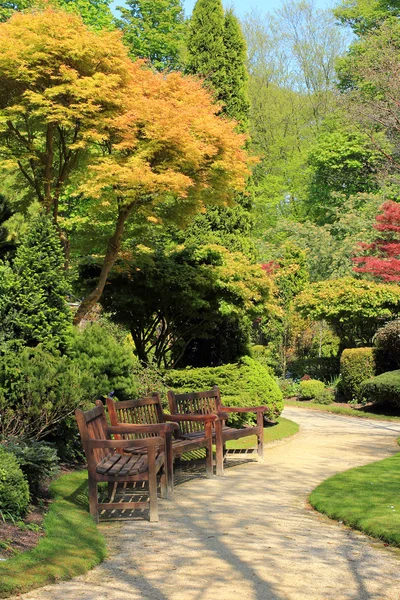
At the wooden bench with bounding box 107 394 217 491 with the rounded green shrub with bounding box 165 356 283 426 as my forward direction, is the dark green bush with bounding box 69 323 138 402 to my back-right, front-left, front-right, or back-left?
front-left

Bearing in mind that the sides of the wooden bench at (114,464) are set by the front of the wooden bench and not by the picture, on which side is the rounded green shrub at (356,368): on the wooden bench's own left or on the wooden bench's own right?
on the wooden bench's own left

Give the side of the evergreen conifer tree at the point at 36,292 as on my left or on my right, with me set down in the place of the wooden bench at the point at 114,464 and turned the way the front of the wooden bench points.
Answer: on my left

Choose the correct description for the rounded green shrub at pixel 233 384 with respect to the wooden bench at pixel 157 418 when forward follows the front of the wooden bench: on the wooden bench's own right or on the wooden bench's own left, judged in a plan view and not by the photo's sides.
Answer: on the wooden bench's own left

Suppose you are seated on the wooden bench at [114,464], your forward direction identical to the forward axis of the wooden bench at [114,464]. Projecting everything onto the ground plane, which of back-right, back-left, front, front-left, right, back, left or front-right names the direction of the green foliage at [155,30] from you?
left

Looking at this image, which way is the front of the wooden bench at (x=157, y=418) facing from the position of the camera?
facing the viewer and to the right of the viewer

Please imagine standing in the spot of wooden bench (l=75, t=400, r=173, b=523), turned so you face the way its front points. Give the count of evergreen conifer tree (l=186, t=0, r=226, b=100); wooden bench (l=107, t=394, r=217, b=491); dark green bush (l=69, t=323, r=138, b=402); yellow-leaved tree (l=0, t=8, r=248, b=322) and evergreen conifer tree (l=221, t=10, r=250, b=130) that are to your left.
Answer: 5

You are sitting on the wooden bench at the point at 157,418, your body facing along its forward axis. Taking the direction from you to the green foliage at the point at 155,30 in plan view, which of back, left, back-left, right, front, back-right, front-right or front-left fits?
back-left

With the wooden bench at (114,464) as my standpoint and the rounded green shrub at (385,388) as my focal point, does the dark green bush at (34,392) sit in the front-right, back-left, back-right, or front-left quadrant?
front-left

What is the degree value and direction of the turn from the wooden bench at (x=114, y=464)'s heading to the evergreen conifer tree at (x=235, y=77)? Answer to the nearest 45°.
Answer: approximately 90° to its left

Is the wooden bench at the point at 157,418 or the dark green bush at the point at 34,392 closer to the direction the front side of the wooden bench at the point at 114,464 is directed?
the wooden bench

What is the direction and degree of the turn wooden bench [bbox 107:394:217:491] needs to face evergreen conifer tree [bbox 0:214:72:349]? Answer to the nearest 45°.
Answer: approximately 135° to its right

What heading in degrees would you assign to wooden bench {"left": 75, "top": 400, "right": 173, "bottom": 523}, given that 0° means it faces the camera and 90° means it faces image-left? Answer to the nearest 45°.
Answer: approximately 270°

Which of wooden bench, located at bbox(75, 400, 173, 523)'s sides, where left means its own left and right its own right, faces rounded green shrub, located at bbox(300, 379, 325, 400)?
left

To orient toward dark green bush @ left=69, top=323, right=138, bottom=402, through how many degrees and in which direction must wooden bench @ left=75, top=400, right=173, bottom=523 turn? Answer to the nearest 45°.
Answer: approximately 90° to its left

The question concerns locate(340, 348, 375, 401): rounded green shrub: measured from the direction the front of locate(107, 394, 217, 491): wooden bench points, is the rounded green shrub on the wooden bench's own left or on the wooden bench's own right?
on the wooden bench's own left

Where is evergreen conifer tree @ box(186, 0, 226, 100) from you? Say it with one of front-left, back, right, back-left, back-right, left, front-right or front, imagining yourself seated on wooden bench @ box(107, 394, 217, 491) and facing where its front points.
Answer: back-left
